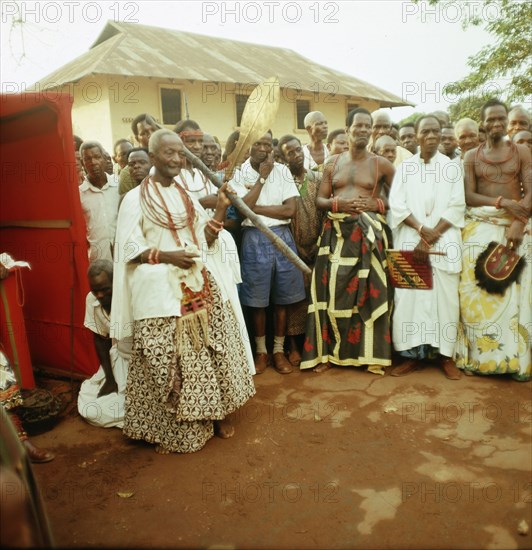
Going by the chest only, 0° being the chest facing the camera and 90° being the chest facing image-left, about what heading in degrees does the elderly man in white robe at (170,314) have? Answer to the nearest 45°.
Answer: approximately 315°

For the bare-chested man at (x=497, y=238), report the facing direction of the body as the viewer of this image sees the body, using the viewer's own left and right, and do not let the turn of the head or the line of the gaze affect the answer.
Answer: facing the viewer

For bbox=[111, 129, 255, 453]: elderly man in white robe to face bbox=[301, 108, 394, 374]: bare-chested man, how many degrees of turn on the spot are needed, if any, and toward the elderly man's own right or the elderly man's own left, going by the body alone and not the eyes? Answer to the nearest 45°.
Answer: approximately 90° to the elderly man's own left

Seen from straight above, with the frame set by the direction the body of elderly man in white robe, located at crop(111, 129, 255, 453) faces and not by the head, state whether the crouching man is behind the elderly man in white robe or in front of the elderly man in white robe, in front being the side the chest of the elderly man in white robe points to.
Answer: behind

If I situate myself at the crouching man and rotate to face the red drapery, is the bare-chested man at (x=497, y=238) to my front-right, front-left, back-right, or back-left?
back-right

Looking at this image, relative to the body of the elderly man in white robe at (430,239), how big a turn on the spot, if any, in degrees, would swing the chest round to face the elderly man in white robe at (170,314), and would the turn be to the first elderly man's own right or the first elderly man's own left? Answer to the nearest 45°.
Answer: approximately 45° to the first elderly man's own right

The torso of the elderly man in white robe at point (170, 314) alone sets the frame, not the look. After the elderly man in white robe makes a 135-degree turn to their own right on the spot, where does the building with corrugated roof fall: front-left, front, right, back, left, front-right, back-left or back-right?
right

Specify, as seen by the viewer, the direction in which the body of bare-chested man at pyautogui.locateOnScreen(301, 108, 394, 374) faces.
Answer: toward the camera

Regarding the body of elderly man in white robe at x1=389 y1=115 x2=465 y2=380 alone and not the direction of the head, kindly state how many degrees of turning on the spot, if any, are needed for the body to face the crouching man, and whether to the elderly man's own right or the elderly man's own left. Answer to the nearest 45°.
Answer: approximately 45° to the elderly man's own right

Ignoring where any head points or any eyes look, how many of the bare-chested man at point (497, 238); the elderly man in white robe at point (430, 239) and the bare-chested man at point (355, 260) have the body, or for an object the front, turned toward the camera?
3

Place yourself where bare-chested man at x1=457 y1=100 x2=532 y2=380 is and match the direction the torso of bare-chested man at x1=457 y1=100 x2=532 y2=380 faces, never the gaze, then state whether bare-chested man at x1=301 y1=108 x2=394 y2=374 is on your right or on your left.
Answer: on your right

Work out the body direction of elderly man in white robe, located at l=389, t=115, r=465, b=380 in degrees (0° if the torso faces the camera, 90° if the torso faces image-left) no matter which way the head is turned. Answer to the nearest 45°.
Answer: approximately 0°
